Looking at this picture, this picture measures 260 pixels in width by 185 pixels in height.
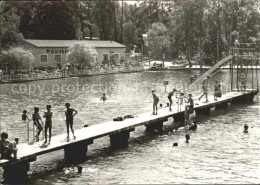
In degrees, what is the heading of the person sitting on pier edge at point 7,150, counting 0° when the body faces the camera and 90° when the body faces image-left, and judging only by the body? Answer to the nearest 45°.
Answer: approximately 315°
